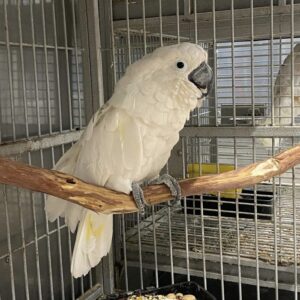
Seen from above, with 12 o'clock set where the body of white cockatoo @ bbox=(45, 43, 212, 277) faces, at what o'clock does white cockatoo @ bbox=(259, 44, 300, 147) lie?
white cockatoo @ bbox=(259, 44, 300, 147) is roughly at 11 o'clock from white cockatoo @ bbox=(45, 43, 212, 277).

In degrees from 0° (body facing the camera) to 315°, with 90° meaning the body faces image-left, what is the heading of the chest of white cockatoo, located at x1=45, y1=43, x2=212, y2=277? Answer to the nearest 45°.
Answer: approximately 270°
